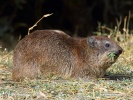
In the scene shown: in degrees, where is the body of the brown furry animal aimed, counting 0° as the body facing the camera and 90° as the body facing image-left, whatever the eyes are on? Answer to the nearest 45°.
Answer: approximately 270°
